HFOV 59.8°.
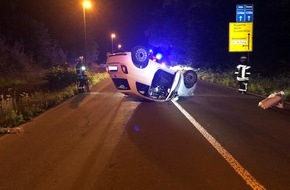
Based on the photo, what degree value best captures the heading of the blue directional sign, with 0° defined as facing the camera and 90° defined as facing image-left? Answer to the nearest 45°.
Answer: approximately 0°

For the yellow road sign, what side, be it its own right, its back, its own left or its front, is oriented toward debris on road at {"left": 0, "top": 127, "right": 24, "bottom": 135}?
front

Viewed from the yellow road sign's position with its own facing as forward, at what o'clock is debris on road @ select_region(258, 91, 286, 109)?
The debris on road is roughly at 12 o'clock from the yellow road sign.

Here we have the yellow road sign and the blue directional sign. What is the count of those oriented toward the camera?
2

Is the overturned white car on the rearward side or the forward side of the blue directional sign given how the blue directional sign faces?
on the forward side

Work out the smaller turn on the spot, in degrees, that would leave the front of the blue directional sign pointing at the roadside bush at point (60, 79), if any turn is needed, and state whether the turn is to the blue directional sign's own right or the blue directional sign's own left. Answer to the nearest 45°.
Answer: approximately 45° to the blue directional sign's own right

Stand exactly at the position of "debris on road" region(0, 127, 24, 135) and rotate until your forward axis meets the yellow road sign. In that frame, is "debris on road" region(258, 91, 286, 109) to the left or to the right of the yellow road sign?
right

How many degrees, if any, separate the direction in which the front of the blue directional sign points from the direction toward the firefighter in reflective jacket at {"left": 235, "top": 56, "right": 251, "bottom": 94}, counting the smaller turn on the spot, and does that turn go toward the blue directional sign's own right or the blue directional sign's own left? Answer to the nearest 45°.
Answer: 0° — it already faces them
